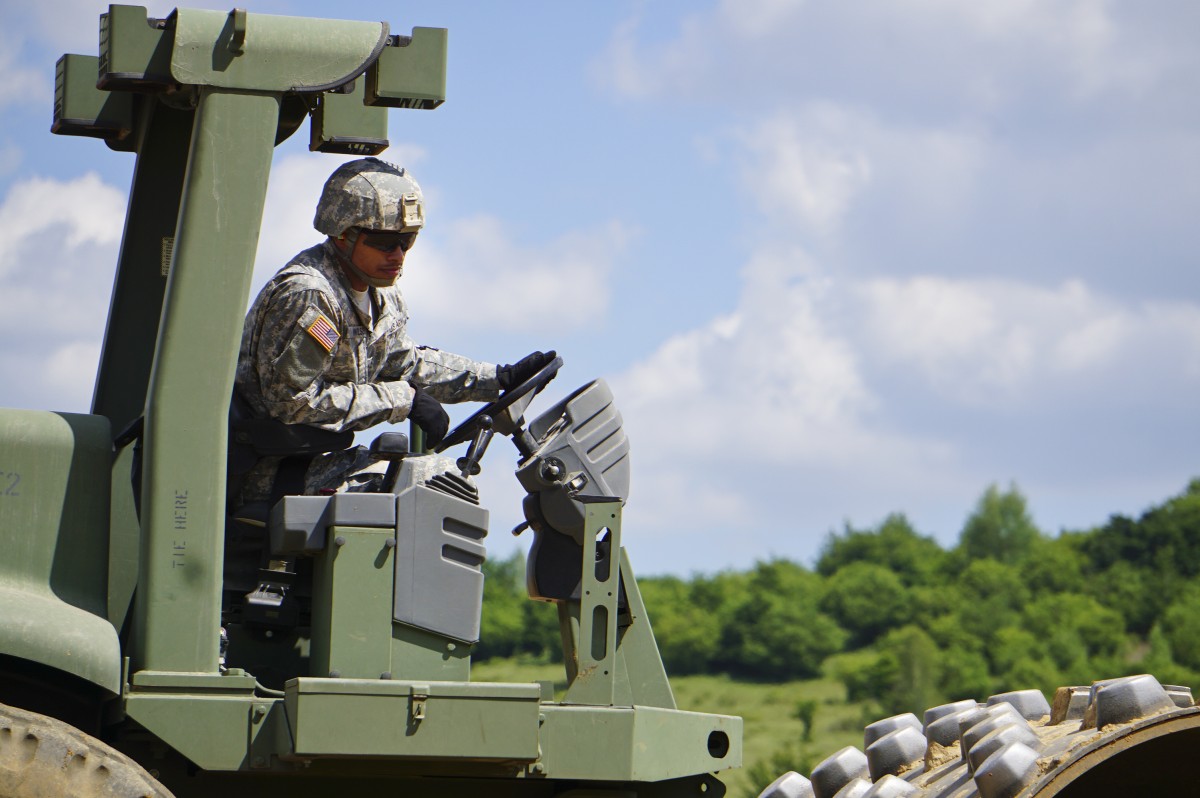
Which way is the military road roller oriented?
to the viewer's right

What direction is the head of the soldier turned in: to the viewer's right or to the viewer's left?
to the viewer's right
